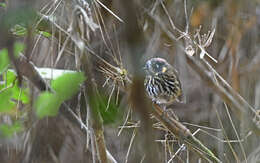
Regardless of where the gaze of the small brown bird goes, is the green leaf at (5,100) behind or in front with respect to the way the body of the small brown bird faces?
in front

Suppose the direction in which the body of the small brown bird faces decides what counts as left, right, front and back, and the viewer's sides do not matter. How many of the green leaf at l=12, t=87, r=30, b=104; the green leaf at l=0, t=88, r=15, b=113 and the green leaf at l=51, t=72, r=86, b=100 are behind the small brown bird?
0

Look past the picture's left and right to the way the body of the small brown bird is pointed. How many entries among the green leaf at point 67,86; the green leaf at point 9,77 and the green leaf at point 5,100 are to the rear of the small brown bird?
0

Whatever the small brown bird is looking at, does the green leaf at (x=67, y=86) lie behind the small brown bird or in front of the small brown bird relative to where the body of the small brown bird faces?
in front

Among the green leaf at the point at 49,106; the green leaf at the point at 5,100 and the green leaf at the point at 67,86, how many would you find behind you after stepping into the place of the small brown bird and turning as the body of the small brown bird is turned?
0

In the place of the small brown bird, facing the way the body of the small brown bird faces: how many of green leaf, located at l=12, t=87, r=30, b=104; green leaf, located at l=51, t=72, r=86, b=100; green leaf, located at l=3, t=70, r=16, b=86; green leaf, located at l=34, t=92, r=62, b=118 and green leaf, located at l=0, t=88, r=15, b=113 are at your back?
0

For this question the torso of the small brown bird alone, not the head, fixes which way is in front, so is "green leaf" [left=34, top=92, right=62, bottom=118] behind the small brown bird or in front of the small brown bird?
in front

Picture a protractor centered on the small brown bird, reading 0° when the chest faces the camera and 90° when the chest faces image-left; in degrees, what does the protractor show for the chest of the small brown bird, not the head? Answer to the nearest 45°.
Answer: approximately 45°

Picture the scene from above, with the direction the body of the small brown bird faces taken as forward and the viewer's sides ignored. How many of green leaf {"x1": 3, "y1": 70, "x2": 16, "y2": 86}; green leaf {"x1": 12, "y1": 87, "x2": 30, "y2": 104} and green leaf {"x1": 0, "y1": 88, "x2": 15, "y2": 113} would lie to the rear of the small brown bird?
0
